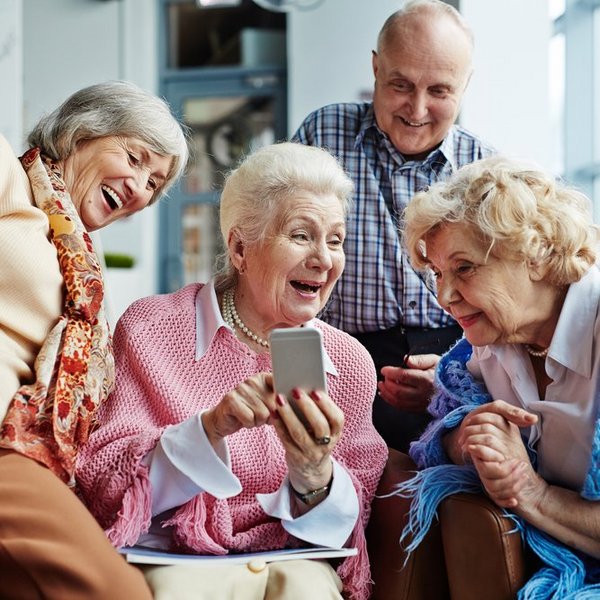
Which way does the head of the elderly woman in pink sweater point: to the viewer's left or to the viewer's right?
to the viewer's right

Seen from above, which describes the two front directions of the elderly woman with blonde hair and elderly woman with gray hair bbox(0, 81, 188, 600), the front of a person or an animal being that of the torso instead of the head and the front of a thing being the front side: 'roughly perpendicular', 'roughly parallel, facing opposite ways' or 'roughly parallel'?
roughly perpendicular

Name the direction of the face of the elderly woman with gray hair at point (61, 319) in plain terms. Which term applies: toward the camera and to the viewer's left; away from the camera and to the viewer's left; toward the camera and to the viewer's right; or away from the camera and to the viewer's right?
toward the camera and to the viewer's right

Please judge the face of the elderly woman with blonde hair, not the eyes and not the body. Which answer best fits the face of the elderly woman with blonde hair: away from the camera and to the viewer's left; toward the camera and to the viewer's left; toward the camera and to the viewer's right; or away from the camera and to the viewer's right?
toward the camera and to the viewer's left

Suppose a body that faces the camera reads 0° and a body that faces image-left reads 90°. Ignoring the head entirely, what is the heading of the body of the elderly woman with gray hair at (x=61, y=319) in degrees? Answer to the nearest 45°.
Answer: approximately 315°

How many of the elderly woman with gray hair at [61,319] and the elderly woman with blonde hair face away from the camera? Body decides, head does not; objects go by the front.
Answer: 0
